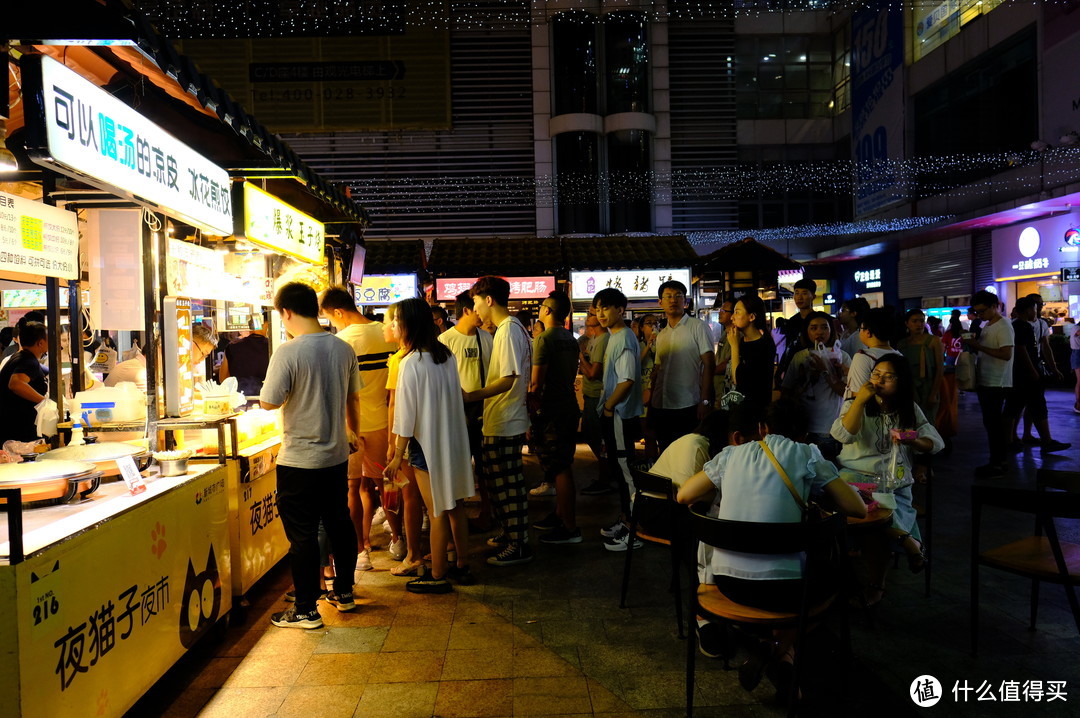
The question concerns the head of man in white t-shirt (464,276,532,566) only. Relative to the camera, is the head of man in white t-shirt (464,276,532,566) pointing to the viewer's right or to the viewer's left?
to the viewer's left

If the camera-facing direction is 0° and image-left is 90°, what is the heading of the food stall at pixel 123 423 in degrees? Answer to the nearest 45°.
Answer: approximately 315°

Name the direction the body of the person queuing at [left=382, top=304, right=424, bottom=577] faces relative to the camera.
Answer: to the viewer's left

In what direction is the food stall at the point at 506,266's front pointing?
toward the camera

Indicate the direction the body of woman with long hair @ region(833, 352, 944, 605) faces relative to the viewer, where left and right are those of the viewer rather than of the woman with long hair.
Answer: facing the viewer

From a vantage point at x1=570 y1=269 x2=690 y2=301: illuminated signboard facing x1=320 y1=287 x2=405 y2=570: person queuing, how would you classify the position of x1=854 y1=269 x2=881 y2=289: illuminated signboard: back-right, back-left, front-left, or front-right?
back-left

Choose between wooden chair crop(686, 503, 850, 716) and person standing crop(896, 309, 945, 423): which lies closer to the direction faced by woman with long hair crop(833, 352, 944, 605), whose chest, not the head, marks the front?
the wooden chair

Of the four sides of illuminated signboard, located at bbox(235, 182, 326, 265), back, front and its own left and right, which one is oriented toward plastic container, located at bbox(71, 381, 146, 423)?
right

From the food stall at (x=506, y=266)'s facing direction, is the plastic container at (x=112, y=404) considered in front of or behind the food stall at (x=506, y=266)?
in front

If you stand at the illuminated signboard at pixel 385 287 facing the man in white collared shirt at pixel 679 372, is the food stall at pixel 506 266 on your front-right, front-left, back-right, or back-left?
front-left

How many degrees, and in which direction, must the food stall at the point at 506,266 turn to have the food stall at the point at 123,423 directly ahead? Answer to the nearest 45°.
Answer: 0° — it already faces it

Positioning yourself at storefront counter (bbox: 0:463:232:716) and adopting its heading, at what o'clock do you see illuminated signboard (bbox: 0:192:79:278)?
The illuminated signboard is roughly at 7 o'clock from the storefront counter.

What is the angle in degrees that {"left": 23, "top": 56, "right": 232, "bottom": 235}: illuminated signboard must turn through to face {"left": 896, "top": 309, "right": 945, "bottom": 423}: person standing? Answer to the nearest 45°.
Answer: approximately 45° to its left

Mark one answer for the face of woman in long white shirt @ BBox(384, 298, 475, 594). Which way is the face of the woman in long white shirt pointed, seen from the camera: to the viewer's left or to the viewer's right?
to the viewer's left
